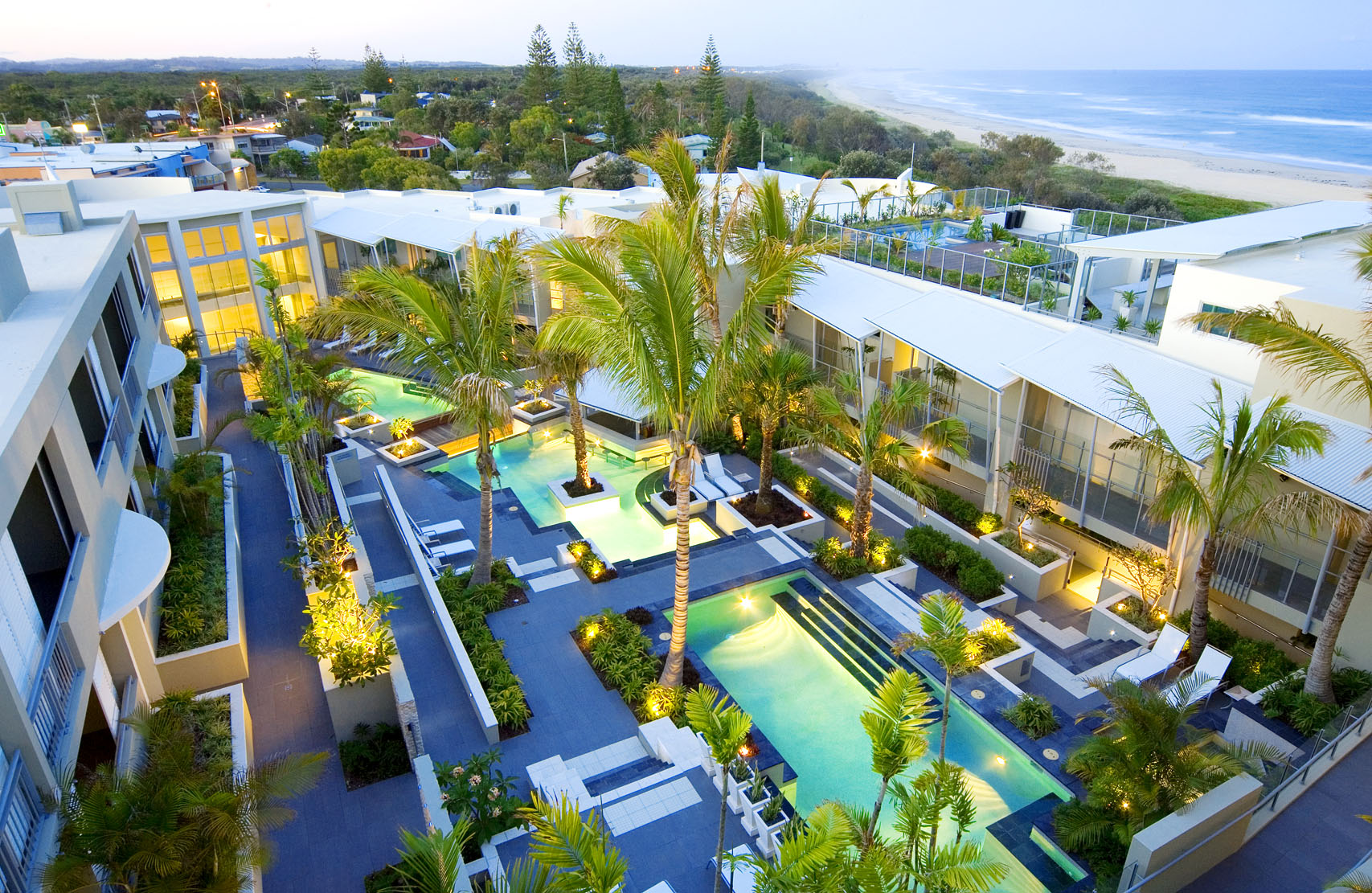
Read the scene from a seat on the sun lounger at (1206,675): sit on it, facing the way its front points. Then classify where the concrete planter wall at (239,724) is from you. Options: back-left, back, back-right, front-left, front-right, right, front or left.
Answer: front

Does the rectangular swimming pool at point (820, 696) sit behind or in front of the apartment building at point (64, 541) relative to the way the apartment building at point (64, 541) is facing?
in front

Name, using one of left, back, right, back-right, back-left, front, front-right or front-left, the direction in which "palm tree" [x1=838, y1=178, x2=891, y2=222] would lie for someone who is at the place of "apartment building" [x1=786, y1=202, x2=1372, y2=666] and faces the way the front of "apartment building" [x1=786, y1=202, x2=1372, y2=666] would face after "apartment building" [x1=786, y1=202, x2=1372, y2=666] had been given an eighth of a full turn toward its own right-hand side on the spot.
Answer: front-right

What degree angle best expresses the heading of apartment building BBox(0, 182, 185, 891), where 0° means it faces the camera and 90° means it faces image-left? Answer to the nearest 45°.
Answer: approximately 315°

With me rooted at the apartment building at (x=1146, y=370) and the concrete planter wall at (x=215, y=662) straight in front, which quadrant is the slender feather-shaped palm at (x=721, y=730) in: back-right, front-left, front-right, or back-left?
front-left

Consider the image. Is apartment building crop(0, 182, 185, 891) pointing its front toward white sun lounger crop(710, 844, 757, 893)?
yes

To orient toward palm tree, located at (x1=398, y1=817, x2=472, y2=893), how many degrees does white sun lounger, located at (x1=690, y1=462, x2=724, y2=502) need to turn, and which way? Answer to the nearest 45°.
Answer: approximately 45° to its right

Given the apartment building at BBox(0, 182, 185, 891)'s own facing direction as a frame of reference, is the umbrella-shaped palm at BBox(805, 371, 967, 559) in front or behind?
in front

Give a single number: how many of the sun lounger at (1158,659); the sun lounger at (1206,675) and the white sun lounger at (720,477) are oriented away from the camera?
0

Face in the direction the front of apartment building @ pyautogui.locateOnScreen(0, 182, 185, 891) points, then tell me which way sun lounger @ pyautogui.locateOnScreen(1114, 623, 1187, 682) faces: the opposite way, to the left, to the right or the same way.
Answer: the opposite way

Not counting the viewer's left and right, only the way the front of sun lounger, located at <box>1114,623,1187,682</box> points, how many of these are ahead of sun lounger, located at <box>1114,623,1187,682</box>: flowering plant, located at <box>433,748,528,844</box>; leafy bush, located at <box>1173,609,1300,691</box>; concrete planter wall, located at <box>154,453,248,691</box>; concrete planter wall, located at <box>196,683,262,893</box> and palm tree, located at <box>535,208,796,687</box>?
4

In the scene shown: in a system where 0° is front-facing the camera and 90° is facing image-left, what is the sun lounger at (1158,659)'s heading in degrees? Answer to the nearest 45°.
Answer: approximately 45°

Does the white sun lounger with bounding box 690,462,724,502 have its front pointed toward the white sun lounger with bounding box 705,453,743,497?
no

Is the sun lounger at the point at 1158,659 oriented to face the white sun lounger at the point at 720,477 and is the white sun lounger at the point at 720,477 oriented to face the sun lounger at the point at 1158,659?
no

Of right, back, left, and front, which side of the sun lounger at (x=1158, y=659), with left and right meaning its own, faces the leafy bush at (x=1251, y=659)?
back
